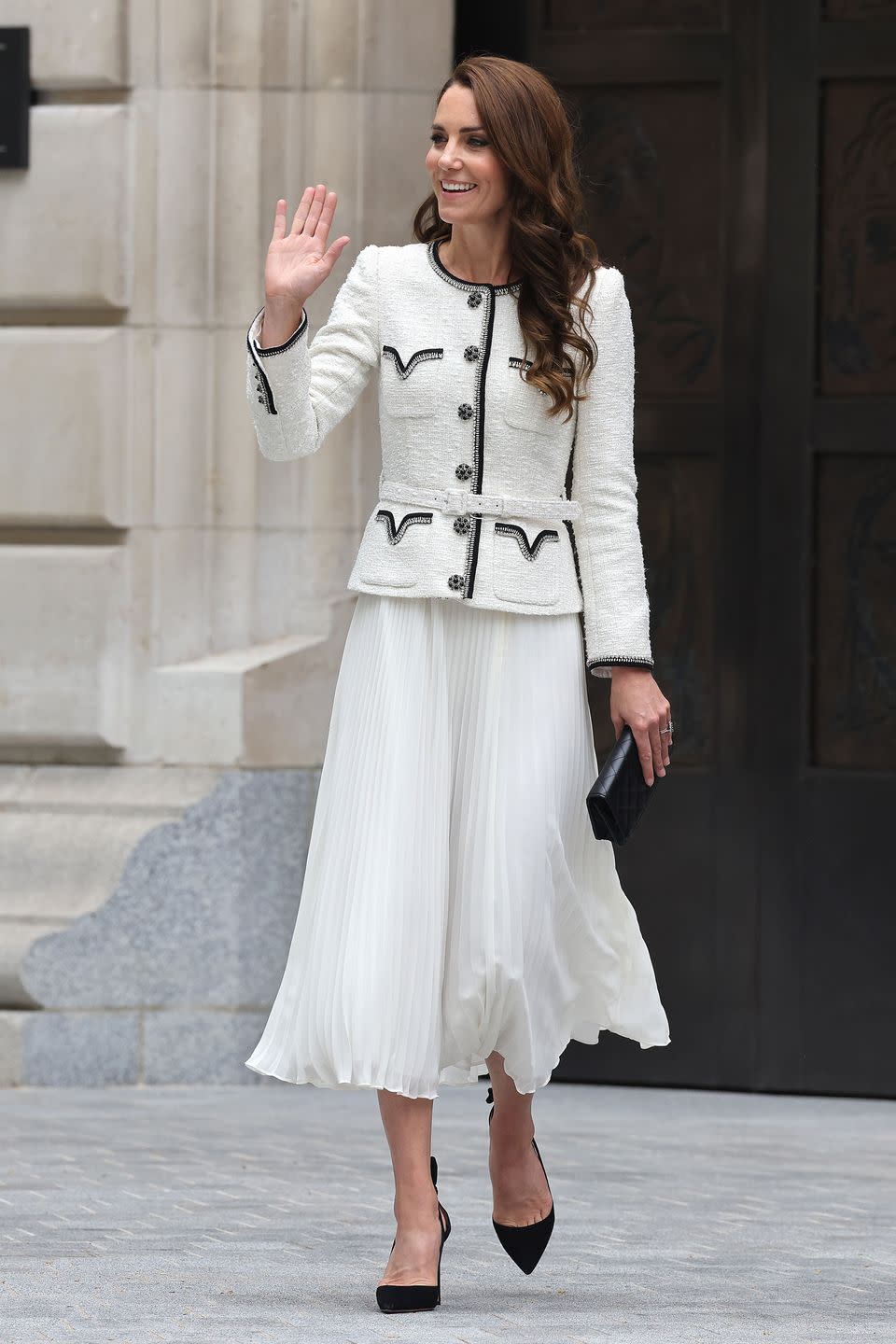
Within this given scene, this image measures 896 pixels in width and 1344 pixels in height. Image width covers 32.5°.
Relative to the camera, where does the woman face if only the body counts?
toward the camera

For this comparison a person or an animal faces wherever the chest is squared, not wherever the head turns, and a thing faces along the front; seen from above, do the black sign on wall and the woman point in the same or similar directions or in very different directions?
same or similar directions

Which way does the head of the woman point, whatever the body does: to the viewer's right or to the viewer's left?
to the viewer's left

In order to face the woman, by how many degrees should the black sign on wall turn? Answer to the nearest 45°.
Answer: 0° — it already faces them

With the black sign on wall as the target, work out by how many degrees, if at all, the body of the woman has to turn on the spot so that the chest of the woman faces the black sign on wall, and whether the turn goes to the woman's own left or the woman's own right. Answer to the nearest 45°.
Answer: approximately 135° to the woman's own right

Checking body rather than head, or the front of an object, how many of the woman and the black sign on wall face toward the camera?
2

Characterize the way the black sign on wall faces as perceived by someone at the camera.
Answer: facing the viewer
